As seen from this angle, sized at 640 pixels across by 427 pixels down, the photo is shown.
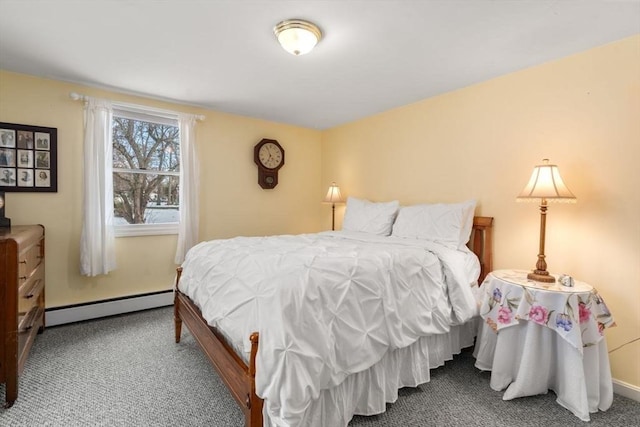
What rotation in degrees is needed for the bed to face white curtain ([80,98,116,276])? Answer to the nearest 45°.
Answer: approximately 90° to its right

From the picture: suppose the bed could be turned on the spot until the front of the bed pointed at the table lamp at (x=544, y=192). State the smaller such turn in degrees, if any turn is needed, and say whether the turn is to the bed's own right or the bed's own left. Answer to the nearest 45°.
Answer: approximately 135° to the bed's own left

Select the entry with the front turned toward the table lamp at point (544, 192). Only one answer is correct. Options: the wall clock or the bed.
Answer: the wall clock

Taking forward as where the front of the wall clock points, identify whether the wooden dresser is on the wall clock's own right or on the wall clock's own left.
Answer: on the wall clock's own right

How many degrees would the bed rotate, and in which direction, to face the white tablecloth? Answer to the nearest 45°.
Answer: approximately 135° to its left

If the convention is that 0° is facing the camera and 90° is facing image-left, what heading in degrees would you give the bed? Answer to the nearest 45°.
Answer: approximately 45°

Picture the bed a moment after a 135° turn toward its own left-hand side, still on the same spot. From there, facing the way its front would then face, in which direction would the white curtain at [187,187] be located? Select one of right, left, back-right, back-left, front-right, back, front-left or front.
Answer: back-left

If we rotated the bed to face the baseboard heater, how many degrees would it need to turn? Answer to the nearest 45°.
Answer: approximately 90° to its right

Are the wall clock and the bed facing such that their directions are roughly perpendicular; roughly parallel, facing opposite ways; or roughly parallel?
roughly perpendicular

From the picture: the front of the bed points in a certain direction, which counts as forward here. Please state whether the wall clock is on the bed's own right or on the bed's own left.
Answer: on the bed's own right

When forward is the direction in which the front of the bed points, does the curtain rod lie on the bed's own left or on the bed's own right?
on the bed's own right

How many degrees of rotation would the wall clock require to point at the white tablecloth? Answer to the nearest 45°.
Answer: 0° — it already faces it
